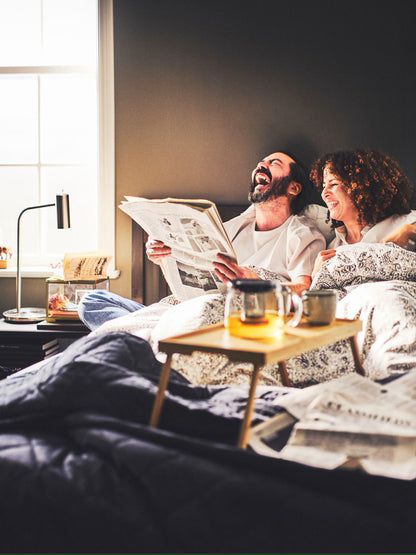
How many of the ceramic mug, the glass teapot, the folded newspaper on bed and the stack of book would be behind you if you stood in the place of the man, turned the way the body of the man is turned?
0

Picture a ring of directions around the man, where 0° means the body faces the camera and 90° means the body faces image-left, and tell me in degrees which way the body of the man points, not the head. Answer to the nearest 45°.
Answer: approximately 45°

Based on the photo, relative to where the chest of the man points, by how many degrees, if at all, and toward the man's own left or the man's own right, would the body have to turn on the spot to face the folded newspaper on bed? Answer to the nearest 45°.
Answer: approximately 45° to the man's own left

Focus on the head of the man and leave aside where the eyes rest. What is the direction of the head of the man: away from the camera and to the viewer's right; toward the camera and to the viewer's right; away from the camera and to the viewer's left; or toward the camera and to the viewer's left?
toward the camera and to the viewer's left

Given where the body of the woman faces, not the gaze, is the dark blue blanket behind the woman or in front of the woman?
in front

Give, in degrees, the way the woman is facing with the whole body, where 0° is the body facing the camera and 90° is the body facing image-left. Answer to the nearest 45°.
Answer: approximately 45°

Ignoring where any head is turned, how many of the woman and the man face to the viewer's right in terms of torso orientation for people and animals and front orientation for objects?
0

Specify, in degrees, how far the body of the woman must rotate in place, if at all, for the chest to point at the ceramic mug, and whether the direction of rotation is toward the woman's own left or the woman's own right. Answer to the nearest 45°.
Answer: approximately 45° to the woman's own left

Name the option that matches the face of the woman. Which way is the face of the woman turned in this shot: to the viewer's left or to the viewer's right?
to the viewer's left

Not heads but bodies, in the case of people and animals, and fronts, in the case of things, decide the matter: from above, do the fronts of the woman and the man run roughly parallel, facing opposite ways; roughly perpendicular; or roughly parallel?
roughly parallel
